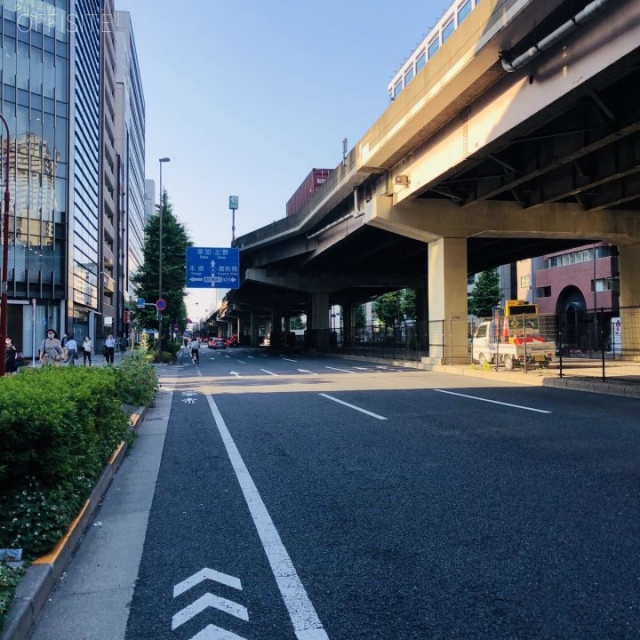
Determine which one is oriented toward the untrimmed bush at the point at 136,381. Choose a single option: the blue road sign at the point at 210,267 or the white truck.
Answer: the blue road sign

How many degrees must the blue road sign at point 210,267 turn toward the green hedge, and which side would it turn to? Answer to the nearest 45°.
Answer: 0° — it already faces it

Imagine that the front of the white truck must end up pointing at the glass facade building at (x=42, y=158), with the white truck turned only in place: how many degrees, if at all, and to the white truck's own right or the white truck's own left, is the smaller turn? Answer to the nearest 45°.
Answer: approximately 45° to the white truck's own left

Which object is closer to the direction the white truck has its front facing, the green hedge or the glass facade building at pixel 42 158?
the glass facade building

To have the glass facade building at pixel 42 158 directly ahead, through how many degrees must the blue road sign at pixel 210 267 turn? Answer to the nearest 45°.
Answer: approximately 90° to its right

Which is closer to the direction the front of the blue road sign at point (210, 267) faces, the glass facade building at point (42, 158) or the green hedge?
the green hedge

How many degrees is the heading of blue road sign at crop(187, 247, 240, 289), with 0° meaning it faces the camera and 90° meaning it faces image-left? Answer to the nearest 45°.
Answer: approximately 0°

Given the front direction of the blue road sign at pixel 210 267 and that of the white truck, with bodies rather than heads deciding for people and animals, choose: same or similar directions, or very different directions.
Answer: very different directions

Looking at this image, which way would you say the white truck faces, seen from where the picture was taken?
facing away from the viewer and to the left of the viewer

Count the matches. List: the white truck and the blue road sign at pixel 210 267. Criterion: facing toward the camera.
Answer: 1
